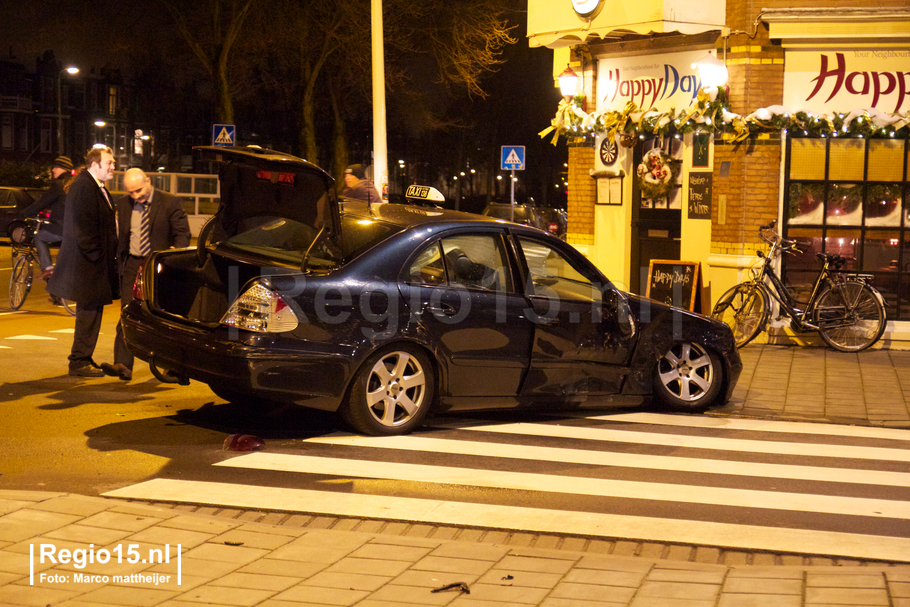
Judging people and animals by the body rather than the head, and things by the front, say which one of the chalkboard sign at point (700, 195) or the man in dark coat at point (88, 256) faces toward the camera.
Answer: the chalkboard sign

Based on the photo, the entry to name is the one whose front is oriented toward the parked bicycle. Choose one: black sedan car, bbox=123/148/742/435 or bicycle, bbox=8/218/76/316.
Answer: the black sedan car

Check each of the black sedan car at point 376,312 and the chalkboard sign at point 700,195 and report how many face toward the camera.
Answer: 1

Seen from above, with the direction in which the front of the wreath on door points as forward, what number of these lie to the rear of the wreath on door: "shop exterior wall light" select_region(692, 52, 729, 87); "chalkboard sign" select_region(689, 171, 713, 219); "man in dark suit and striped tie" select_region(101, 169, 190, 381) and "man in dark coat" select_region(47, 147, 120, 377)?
0

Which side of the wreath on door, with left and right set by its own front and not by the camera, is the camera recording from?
front

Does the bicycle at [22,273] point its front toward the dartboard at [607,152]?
no

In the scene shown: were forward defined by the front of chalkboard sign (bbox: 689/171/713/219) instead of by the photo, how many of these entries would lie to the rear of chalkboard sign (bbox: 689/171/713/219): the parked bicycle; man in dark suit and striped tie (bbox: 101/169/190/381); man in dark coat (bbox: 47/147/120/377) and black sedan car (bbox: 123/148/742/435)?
0

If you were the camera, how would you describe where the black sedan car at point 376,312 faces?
facing away from the viewer and to the right of the viewer

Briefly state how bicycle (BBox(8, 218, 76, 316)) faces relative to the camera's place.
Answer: facing the viewer and to the left of the viewer

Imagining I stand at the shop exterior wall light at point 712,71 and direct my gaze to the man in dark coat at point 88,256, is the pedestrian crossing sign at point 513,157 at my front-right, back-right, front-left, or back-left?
back-right

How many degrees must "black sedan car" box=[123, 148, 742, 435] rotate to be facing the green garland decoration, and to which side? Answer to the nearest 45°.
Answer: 0° — it already faces it

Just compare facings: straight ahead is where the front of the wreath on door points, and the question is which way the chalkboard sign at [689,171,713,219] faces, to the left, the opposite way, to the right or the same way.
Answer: the same way

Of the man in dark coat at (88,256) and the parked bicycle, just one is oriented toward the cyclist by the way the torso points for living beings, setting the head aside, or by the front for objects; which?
the parked bicycle

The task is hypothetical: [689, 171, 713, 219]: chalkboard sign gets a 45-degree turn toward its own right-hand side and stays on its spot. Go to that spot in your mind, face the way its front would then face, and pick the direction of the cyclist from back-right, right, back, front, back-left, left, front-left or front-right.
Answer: front-right

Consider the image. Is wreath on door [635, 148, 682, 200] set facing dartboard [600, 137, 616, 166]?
no
